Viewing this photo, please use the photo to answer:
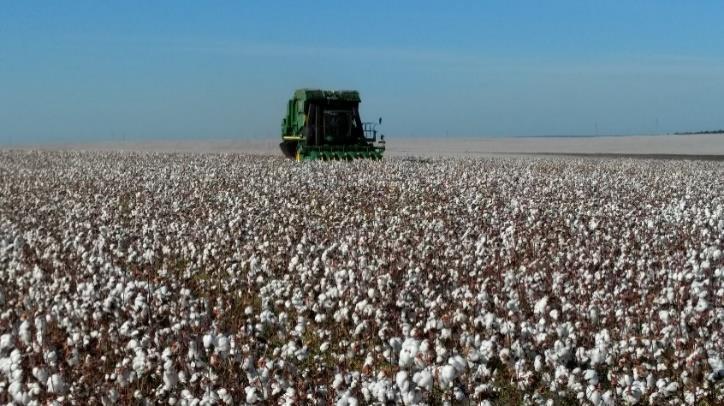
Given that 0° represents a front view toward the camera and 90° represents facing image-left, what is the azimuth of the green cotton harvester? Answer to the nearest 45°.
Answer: approximately 0°
